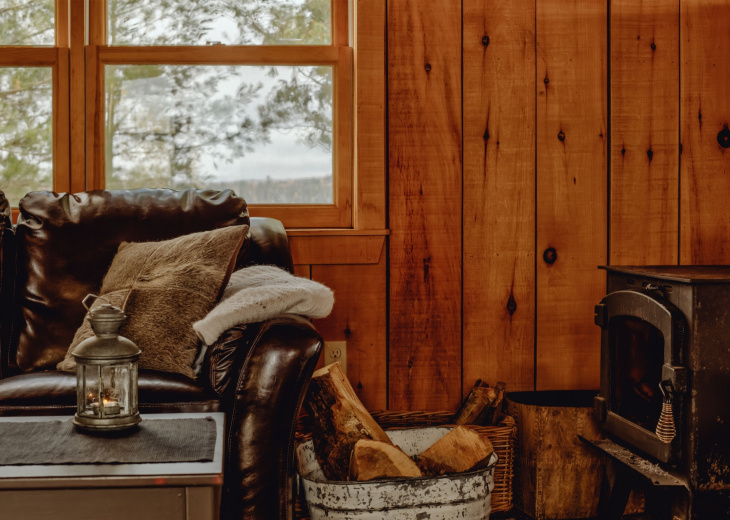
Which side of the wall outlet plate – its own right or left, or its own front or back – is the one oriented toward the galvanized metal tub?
front

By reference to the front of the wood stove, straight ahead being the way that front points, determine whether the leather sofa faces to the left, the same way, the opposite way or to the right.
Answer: to the left

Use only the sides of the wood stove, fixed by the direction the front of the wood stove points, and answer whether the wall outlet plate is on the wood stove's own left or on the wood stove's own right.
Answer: on the wood stove's own right

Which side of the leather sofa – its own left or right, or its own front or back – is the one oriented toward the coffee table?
front

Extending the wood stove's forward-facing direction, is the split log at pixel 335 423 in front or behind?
in front

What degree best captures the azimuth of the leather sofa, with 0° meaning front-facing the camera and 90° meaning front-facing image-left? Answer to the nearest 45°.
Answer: approximately 0°
